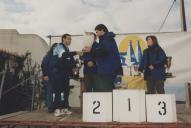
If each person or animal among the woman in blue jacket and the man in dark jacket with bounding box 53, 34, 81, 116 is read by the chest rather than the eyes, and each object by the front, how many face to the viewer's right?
1

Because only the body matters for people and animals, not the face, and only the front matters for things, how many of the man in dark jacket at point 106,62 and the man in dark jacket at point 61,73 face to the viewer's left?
1

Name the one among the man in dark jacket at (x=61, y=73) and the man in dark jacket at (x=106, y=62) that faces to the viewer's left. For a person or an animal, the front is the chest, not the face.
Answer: the man in dark jacket at (x=106, y=62)

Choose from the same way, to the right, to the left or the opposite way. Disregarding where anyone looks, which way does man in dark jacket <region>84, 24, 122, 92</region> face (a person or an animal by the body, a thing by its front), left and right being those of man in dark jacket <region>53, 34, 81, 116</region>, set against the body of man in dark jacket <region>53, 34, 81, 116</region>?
the opposite way

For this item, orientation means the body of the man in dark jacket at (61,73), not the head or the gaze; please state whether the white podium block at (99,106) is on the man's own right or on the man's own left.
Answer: on the man's own right

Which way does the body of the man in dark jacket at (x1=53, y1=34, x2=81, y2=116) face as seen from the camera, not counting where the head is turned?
to the viewer's right

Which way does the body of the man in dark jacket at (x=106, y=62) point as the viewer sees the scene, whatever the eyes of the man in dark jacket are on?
to the viewer's left

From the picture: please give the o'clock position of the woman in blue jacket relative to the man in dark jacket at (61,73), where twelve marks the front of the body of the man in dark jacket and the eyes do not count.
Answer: The woman in blue jacket is roughly at 12 o'clock from the man in dark jacket.

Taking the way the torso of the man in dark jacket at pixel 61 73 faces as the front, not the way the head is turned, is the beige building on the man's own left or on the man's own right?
on the man's own left

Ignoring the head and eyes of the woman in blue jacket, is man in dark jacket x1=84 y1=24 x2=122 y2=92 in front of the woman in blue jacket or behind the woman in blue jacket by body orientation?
in front

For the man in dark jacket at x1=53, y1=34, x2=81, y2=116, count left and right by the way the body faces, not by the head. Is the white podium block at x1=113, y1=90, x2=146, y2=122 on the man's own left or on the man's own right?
on the man's own right

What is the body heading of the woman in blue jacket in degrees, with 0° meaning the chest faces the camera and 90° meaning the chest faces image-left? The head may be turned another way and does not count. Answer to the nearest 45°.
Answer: approximately 45°
